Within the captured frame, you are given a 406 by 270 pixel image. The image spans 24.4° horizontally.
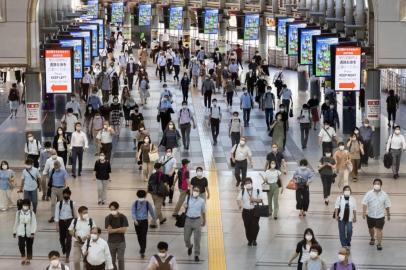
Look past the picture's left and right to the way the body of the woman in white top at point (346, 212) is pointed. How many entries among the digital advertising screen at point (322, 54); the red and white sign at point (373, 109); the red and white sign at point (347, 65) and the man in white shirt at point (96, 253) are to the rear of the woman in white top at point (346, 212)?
3

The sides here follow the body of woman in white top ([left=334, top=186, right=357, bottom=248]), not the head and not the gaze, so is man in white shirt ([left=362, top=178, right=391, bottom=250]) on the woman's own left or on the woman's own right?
on the woman's own left

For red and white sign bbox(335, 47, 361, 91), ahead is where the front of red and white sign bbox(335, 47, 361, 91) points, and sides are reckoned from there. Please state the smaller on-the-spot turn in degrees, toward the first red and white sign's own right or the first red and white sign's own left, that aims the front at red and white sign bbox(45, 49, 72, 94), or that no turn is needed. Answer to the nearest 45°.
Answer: approximately 90° to the first red and white sign's own right

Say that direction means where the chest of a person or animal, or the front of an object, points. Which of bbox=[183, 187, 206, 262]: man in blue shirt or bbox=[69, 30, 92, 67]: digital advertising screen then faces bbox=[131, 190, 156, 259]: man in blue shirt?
the digital advertising screen
